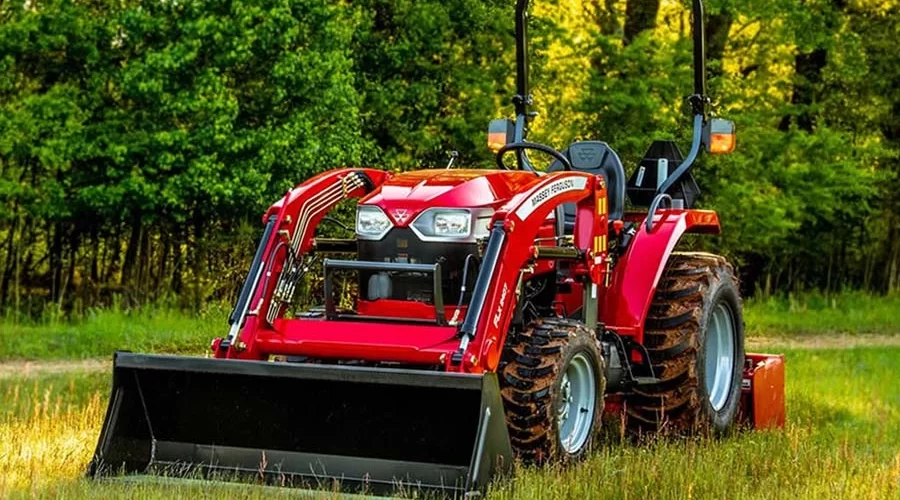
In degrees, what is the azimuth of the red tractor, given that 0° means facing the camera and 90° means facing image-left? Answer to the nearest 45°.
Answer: approximately 45°
